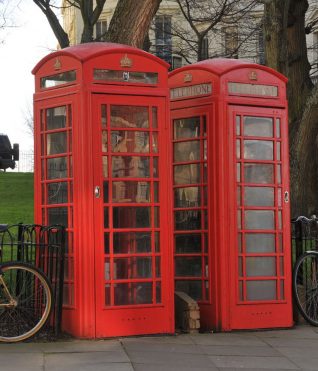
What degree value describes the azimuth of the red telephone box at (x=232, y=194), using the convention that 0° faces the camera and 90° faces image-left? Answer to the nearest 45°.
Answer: approximately 315°

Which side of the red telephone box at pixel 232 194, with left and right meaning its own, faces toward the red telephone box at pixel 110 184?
right

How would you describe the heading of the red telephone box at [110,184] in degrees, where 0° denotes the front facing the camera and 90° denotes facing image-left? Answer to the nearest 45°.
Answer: approximately 315°

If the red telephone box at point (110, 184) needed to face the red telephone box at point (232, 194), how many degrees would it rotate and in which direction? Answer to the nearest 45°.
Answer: approximately 90° to its left

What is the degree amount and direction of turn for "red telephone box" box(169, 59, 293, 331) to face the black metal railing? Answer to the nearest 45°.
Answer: approximately 90° to its right
